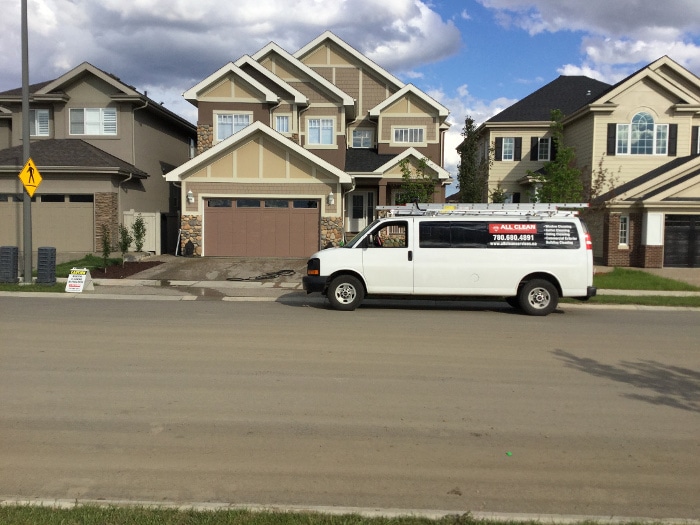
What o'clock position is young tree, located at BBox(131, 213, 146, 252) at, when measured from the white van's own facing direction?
The young tree is roughly at 1 o'clock from the white van.

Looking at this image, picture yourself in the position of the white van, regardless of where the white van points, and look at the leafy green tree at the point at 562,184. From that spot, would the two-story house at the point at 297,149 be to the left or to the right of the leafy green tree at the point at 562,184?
left

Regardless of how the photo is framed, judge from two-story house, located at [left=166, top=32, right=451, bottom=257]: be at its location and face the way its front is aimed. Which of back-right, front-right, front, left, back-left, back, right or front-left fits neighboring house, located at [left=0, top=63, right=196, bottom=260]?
right

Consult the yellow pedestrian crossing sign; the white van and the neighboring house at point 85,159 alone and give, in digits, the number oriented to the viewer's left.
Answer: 1

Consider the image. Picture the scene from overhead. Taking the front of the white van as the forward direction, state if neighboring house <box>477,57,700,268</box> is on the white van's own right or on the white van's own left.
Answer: on the white van's own right

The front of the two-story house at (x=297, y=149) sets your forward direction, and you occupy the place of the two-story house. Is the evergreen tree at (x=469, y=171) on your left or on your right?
on your left

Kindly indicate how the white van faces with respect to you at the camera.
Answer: facing to the left of the viewer

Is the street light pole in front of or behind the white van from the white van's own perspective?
in front
